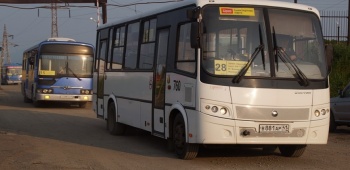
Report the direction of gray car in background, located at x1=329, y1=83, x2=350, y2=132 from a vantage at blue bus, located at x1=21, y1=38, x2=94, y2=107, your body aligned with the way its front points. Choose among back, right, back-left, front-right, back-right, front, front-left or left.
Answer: front-left

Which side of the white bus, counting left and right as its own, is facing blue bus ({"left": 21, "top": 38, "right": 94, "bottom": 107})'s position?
back

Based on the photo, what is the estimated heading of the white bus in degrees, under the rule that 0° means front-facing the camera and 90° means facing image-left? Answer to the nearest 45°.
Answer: approximately 315°
